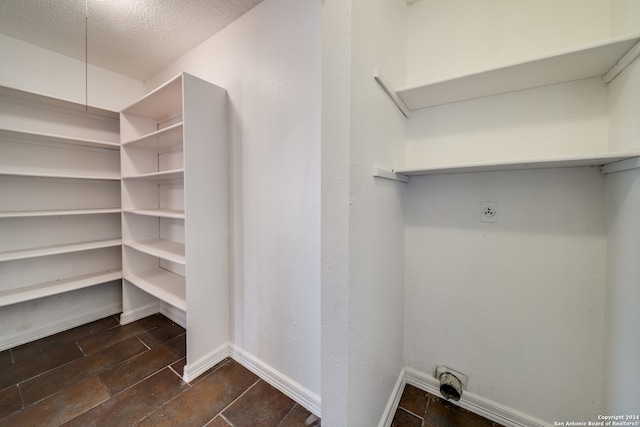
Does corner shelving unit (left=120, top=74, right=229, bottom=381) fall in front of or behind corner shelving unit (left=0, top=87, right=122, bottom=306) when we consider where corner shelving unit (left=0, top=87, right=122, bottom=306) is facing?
in front

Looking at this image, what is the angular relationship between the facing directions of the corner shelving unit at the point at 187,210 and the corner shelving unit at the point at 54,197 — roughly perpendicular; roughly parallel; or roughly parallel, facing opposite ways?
roughly perpendicular

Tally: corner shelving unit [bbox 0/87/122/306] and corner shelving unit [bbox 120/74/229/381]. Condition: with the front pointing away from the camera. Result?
0

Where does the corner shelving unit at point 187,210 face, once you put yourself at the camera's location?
facing the viewer and to the left of the viewer

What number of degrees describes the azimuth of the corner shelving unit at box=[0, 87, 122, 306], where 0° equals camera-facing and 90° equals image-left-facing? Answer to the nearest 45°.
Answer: approximately 315°

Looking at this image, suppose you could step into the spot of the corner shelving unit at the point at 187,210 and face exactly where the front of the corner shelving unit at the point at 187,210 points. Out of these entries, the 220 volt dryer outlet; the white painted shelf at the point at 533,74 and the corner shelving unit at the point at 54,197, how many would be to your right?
1

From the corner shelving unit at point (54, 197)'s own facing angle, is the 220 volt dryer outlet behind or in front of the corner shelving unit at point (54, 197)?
in front
